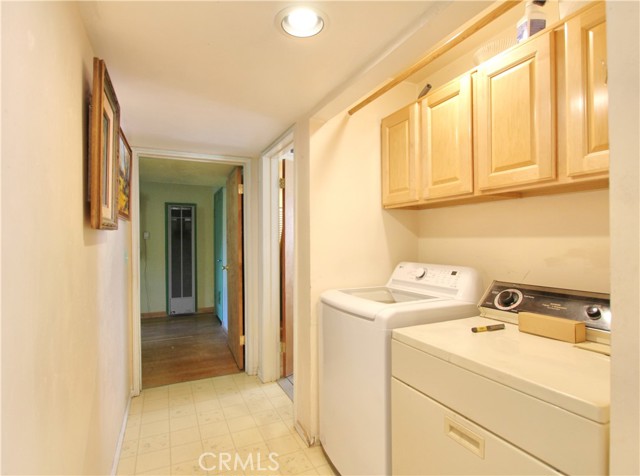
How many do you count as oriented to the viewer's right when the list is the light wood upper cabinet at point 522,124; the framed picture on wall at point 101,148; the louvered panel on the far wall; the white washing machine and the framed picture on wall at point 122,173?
2

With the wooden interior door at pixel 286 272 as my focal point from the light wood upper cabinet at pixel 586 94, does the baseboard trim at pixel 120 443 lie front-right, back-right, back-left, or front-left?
front-left

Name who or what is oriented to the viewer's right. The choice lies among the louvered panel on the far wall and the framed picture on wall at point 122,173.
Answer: the framed picture on wall

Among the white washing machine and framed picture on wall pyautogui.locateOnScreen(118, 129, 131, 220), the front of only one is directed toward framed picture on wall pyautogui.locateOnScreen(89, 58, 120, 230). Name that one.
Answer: the white washing machine

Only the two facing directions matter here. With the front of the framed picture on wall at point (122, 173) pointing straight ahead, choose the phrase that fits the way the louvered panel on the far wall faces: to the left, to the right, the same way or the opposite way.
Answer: to the right

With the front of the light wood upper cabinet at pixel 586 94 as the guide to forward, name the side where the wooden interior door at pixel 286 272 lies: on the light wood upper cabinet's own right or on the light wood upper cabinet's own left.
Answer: on the light wood upper cabinet's own right

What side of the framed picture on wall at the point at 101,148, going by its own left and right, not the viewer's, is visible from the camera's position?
right

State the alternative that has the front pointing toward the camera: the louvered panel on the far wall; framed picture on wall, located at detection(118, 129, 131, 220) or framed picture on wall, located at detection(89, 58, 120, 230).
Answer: the louvered panel on the far wall

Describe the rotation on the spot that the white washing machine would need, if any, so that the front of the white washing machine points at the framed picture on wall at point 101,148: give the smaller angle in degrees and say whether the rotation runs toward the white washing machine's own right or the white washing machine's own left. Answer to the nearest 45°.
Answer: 0° — it already faces it

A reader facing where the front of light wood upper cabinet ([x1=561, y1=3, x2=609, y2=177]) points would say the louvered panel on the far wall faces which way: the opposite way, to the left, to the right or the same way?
to the left

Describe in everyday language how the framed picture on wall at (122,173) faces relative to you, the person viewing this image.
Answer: facing to the right of the viewer

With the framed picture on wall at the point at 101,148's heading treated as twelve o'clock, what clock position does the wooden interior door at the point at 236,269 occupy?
The wooden interior door is roughly at 10 o'clock from the framed picture on wall.

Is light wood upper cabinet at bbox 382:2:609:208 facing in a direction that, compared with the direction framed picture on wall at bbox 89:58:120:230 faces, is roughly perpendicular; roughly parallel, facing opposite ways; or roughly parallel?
roughly parallel, facing opposite ways

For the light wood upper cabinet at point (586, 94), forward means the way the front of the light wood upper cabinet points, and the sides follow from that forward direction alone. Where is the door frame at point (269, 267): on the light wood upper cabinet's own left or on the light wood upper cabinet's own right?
on the light wood upper cabinet's own right

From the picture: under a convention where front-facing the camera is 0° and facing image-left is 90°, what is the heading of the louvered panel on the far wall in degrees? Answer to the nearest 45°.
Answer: approximately 0°

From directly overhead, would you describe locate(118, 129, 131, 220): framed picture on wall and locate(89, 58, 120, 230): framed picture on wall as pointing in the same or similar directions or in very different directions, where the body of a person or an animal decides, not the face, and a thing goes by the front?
same or similar directions

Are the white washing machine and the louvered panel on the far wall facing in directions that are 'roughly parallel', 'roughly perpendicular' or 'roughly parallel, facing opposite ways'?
roughly perpendicular
